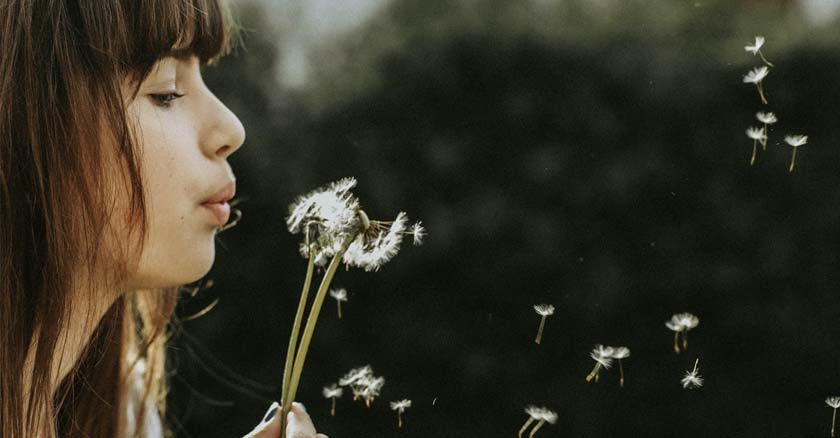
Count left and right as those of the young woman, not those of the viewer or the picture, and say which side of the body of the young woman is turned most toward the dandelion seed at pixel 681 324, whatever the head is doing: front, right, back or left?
front

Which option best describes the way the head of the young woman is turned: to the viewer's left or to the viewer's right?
to the viewer's right

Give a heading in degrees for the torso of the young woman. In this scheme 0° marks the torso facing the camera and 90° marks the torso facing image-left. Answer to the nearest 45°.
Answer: approximately 270°

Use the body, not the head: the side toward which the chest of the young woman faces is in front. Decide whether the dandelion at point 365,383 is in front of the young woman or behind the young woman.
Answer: in front
